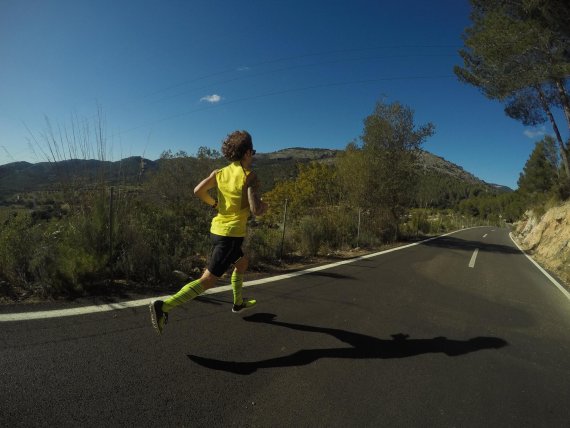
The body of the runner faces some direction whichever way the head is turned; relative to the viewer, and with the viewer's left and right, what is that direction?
facing away from the viewer and to the right of the viewer

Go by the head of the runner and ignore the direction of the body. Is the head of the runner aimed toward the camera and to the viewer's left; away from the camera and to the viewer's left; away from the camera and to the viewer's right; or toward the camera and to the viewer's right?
away from the camera and to the viewer's right
